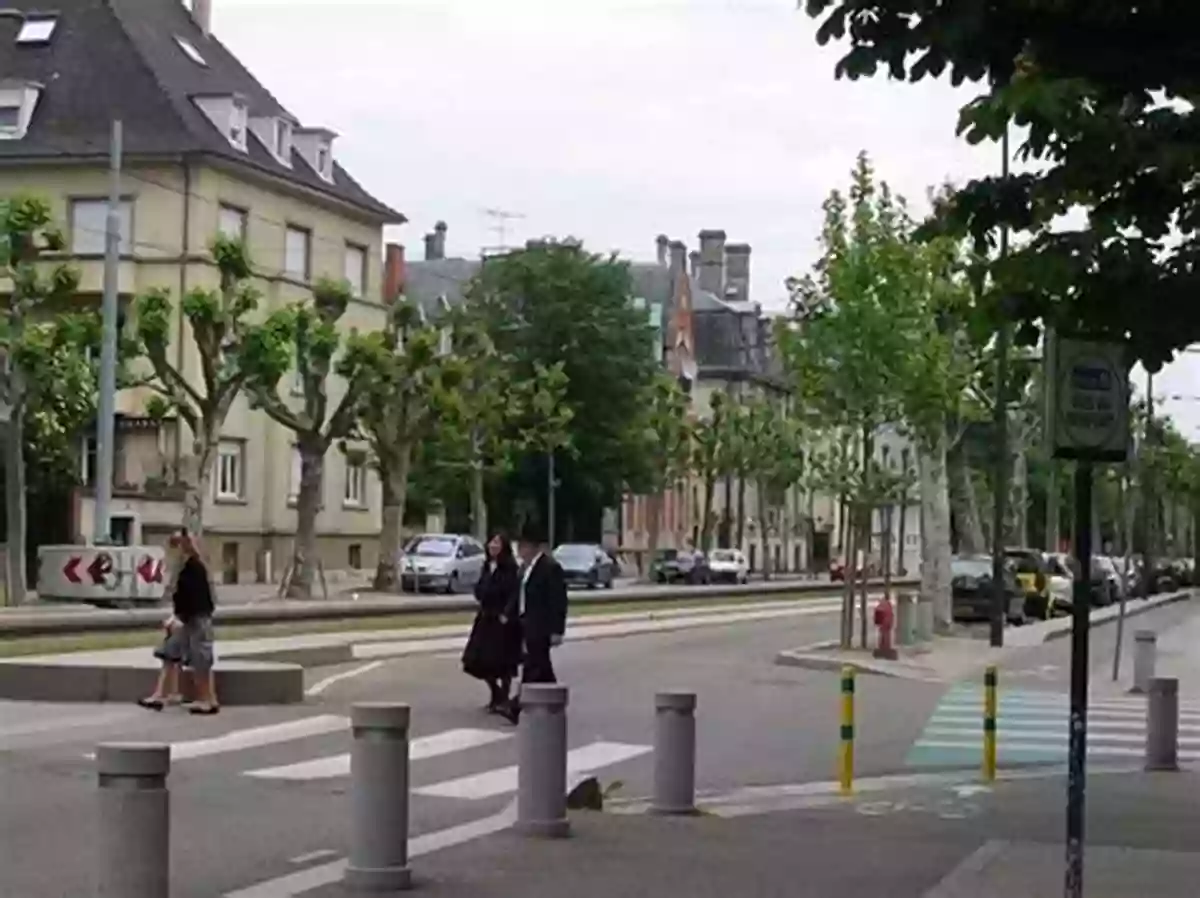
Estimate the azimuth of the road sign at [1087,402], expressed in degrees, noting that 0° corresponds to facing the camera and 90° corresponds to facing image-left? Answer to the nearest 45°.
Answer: approximately 0°

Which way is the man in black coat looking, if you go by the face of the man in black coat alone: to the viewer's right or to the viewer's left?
to the viewer's left

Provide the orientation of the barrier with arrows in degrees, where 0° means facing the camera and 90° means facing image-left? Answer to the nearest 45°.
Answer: approximately 0°
